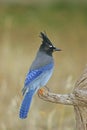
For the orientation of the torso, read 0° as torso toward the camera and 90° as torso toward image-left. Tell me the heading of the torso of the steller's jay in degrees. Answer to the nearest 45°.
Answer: approximately 270°
